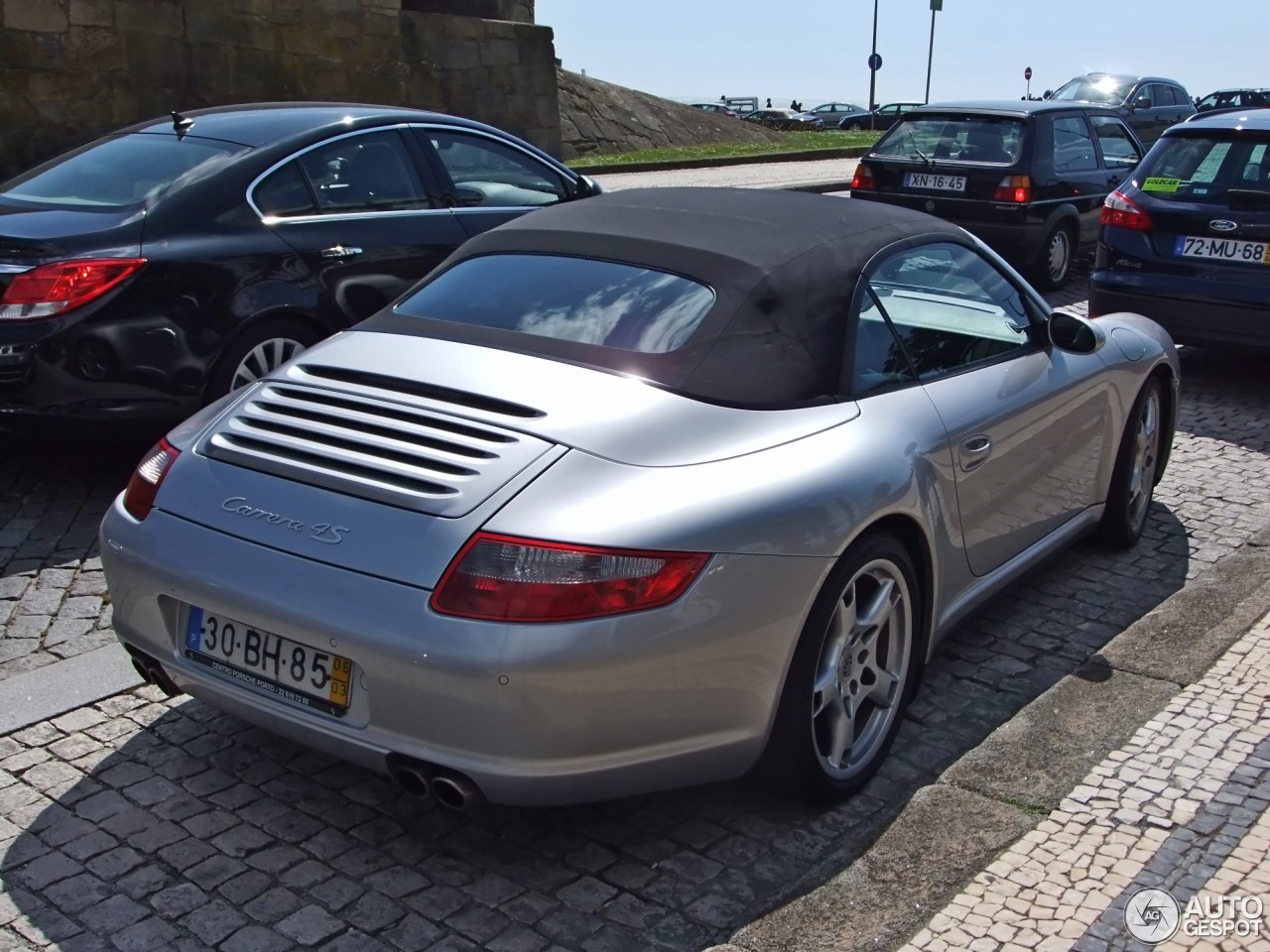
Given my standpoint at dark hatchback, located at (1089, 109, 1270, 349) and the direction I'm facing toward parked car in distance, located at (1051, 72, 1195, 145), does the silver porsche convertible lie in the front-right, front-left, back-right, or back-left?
back-left

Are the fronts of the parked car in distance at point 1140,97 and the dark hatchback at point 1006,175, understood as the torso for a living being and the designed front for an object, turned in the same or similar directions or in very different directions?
very different directions

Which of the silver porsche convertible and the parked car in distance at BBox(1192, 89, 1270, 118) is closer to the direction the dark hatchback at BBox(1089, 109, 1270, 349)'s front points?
the parked car in distance

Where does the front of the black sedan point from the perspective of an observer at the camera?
facing away from the viewer and to the right of the viewer

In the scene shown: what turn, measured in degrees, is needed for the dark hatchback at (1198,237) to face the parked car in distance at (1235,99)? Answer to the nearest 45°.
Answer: approximately 45° to its left

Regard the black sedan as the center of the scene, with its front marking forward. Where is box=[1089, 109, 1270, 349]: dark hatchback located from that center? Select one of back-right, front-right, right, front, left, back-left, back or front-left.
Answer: front-right

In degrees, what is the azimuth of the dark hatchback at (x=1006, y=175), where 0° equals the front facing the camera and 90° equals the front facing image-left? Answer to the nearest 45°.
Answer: approximately 225°

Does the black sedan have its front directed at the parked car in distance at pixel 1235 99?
yes
